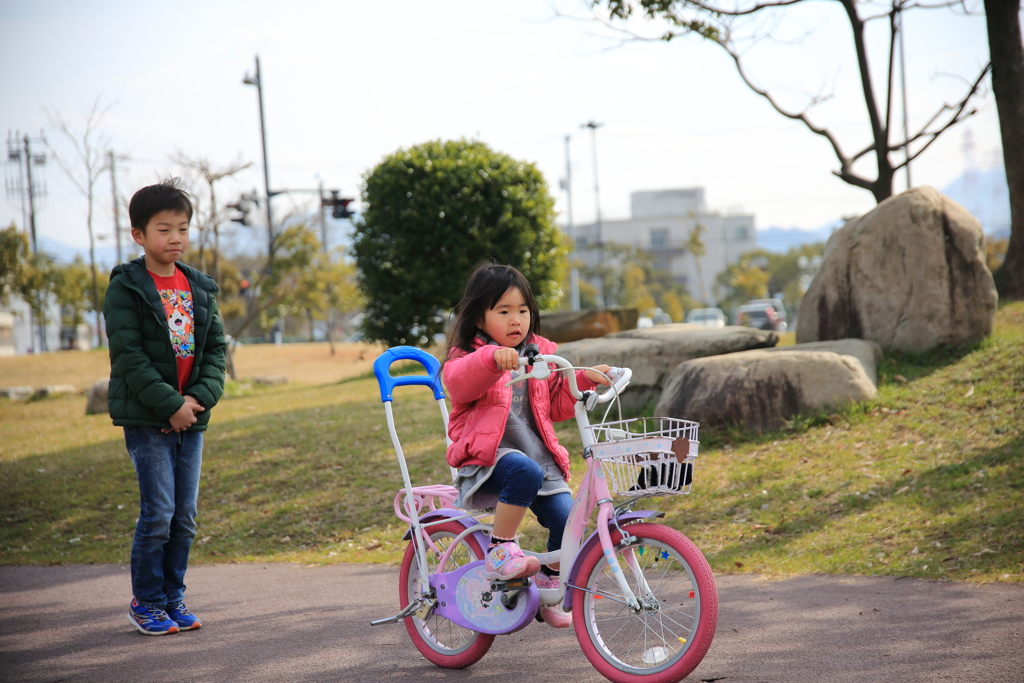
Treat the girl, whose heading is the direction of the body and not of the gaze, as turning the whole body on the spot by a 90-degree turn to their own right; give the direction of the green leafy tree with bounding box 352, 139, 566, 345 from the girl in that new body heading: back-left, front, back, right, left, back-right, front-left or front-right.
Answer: back-right

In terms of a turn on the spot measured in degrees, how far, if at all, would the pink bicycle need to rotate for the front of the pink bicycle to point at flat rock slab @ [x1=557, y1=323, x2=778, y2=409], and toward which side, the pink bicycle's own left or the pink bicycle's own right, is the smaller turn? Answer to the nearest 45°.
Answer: approximately 135° to the pink bicycle's own left

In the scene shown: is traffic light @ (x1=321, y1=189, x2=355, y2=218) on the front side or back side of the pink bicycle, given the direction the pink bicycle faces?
on the back side

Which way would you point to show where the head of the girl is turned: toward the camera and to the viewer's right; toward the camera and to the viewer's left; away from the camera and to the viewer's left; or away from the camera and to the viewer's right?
toward the camera and to the viewer's right

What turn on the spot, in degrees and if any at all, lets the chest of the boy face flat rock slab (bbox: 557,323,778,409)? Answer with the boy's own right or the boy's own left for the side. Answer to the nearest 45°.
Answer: approximately 90° to the boy's own left

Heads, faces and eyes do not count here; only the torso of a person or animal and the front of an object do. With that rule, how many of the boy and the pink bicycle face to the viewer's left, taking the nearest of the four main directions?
0

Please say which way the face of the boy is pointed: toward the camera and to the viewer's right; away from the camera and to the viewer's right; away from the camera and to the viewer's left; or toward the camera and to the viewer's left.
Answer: toward the camera and to the viewer's right

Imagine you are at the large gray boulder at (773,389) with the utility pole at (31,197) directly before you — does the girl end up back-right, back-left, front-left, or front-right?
back-left

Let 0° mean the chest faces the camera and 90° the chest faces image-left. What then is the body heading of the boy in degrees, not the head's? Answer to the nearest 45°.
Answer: approximately 315°

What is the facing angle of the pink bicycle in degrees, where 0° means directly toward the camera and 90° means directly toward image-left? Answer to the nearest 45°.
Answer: approximately 315°

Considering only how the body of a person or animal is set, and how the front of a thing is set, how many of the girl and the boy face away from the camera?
0
